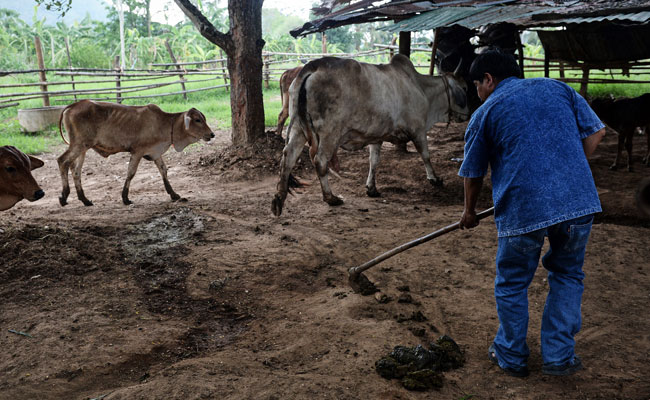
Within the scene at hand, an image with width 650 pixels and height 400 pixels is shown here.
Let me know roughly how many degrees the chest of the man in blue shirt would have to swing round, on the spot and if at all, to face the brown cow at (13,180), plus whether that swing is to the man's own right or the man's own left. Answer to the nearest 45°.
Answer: approximately 45° to the man's own left

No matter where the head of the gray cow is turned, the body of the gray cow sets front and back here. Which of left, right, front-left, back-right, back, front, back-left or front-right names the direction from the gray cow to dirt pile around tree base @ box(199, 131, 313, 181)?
left

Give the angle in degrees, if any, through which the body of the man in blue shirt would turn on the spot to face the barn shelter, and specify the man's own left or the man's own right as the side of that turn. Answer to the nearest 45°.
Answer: approximately 45° to the man's own right

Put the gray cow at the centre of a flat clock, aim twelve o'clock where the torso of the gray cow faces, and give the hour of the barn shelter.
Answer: The barn shelter is roughly at 12 o'clock from the gray cow.

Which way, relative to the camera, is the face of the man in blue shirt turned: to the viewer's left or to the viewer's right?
to the viewer's left

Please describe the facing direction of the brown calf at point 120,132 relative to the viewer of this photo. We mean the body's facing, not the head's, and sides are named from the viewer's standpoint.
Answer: facing to the right of the viewer

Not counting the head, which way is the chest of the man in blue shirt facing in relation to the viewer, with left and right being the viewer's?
facing away from the viewer and to the left of the viewer

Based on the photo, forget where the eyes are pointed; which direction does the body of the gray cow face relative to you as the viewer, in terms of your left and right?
facing away from the viewer and to the right of the viewer

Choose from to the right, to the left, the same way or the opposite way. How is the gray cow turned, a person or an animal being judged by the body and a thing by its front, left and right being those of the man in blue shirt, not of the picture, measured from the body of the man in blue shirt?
to the right

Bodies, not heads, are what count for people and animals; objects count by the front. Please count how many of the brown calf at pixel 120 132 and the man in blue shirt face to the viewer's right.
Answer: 1

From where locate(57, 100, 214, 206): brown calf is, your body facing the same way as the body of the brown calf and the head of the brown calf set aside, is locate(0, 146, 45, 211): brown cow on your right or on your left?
on your right

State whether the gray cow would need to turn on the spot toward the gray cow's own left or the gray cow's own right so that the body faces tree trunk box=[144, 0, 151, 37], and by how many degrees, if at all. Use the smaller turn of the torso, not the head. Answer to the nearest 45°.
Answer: approximately 90° to the gray cow's own left

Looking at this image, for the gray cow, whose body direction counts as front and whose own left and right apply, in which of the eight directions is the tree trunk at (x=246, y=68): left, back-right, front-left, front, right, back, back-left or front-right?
left

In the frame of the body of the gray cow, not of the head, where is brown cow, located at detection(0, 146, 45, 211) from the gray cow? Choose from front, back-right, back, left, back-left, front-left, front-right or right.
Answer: back
